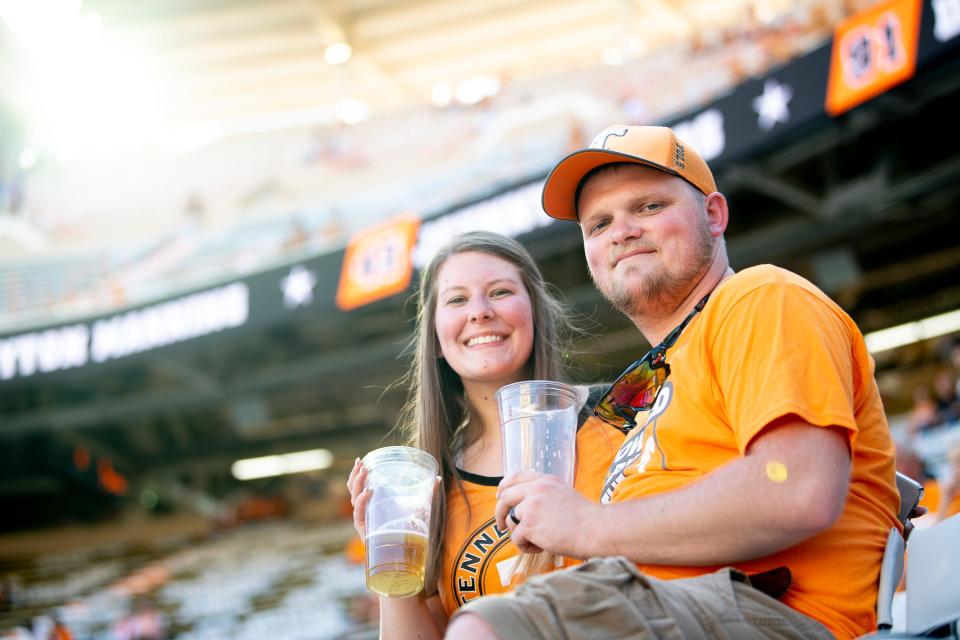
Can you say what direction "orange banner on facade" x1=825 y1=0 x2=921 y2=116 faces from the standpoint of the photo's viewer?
facing the viewer and to the left of the viewer

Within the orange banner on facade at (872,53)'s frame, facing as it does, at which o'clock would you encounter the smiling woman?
The smiling woman is roughly at 11 o'clock from the orange banner on facade.

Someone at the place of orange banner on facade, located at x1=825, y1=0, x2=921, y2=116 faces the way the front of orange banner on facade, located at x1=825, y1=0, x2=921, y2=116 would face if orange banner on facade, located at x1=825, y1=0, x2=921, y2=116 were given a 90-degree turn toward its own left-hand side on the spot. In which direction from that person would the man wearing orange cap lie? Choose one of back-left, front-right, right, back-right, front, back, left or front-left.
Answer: front-right
